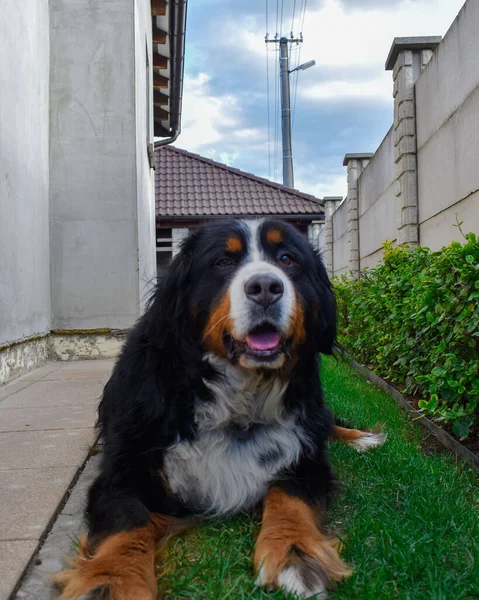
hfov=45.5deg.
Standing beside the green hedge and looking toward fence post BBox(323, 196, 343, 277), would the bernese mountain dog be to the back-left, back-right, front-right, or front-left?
back-left

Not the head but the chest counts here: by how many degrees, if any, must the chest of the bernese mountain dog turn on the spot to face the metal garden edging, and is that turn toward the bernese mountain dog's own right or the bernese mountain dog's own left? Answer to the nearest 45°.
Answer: approximately 135° to the bernese mountain dog's own left

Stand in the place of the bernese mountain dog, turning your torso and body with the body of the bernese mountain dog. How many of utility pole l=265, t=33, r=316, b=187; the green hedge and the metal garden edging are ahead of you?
0

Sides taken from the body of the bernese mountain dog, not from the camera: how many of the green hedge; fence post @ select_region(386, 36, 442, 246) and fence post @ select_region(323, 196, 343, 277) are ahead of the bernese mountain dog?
0

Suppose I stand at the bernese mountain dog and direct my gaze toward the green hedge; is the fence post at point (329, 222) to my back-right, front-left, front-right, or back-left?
front-left

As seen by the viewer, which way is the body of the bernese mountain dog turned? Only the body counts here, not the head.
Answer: toward the camera

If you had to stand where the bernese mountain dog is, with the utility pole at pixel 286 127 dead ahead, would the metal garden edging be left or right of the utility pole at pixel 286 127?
right

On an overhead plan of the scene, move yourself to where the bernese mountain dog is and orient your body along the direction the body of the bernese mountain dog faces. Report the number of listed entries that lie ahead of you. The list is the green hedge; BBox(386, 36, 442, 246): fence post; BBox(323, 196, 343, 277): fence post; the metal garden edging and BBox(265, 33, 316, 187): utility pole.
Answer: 0

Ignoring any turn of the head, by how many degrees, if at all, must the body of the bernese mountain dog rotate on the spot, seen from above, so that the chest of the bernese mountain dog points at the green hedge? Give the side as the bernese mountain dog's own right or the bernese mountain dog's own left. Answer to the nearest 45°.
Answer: approximately 135° to the bernese mountain dog's own left

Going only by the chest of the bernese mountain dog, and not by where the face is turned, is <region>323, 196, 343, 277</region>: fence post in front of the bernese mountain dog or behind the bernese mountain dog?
behind

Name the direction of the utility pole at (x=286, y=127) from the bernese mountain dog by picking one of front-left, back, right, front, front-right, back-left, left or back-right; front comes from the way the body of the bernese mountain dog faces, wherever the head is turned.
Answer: back

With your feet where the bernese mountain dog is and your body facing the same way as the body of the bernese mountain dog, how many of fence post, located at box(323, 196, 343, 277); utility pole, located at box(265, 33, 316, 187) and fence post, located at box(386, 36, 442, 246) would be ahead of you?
0

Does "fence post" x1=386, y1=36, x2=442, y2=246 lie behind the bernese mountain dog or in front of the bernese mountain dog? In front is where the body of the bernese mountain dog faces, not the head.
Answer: behind
